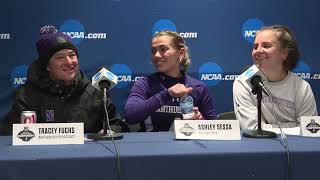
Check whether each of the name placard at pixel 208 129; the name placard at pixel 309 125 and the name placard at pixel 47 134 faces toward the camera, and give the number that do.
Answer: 3

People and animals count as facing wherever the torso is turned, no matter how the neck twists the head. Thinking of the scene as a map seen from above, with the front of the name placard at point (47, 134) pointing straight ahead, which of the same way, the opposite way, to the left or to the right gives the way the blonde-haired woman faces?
the same way

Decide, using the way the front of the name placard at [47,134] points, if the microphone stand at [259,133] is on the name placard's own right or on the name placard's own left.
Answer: on the name placard's own left

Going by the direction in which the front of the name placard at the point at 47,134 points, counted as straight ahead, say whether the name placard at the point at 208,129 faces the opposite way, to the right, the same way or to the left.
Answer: the same way

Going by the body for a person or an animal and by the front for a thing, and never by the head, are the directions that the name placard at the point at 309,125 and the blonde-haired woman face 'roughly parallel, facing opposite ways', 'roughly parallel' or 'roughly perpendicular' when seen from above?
roughly parallel

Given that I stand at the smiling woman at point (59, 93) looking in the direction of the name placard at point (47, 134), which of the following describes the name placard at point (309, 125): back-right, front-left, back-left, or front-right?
front-left

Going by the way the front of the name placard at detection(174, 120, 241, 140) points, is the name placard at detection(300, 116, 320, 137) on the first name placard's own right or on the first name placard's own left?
on the first name placard's own left

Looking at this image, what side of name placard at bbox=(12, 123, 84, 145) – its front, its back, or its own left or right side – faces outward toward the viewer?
front

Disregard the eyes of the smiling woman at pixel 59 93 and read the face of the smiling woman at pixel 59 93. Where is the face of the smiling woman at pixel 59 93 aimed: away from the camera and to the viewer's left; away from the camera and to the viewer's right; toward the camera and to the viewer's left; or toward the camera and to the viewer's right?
toward the camera and to the viewer's right

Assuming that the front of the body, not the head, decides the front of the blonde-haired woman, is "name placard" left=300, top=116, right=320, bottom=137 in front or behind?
in front

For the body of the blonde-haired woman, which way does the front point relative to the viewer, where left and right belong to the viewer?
facing the viewer

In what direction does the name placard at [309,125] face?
toward the camera

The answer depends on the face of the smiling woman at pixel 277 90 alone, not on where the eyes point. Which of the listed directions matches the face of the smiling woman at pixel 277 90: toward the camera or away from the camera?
toward the camera

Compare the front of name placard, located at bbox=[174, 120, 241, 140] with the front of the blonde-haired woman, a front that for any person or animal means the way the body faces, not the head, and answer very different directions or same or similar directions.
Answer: same or similar directions
